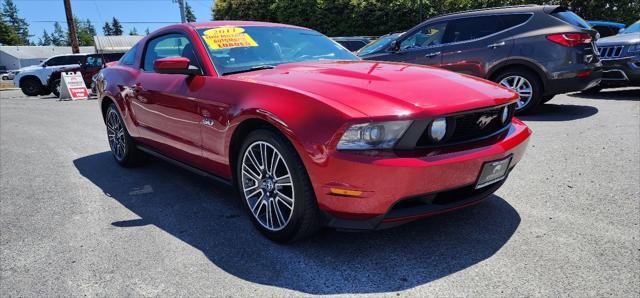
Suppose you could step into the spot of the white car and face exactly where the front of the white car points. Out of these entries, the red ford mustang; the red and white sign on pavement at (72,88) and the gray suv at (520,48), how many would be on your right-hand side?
0

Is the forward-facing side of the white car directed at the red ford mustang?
no

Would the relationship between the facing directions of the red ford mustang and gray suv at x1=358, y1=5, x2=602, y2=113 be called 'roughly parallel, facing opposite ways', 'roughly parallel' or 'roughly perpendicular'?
roughly parallel, facing opposite ways

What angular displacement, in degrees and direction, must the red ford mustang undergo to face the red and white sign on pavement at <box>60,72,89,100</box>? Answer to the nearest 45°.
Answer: approximately 180°

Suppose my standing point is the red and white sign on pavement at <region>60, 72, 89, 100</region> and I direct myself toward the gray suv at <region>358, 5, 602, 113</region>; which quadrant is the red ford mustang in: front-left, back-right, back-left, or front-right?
front-right

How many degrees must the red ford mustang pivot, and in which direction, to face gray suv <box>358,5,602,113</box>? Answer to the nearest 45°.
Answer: approximately 90° to its left

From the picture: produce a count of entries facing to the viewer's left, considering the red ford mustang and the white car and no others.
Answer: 1

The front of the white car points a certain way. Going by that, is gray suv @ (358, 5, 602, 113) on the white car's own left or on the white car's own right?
on the white car's own left

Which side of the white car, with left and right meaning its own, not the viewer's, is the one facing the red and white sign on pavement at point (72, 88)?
left

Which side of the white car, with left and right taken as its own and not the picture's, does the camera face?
left

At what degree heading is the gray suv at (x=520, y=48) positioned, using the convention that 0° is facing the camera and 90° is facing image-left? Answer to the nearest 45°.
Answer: approximately 135°

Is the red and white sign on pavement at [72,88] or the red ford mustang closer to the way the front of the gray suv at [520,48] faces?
the red and white sign on pavement

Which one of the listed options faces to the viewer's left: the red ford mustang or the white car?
the white car

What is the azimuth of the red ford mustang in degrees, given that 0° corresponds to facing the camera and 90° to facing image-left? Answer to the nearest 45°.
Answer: approximately 315°
